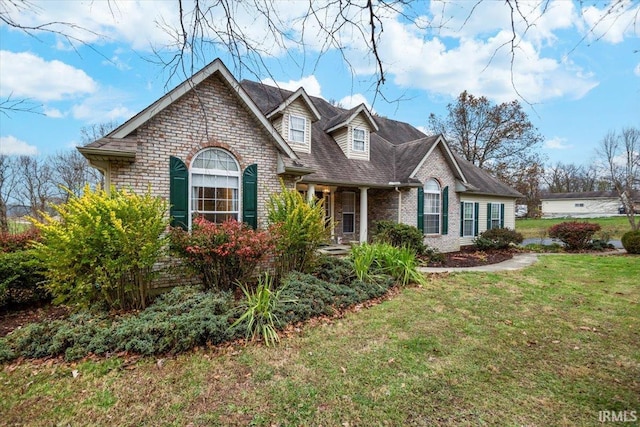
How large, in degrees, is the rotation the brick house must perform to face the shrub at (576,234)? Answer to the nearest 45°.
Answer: approximately 45° to its left

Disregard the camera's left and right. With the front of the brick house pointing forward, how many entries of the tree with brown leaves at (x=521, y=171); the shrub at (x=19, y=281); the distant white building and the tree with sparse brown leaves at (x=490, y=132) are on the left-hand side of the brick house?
3

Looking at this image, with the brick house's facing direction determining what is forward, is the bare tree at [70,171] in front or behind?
behind

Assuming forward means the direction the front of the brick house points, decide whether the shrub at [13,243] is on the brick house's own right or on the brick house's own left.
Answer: on the brick house's own right

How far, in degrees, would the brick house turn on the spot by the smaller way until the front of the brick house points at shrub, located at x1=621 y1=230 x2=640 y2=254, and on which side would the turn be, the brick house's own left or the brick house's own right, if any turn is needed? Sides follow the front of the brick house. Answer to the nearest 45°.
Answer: approximately 45° to the brick house's own left

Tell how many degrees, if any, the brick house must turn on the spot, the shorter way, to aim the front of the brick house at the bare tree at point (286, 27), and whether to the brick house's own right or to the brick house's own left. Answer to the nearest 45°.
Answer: approximately 45° to the brick house's own right
